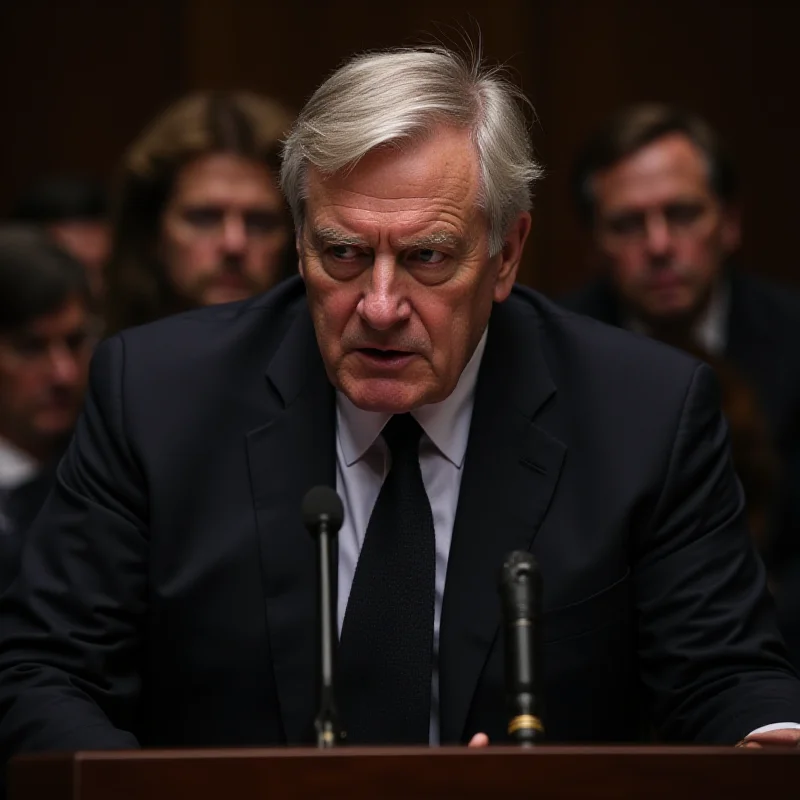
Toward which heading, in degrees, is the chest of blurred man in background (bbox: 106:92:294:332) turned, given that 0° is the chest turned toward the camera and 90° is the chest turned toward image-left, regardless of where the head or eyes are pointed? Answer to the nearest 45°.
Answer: approximately 0°

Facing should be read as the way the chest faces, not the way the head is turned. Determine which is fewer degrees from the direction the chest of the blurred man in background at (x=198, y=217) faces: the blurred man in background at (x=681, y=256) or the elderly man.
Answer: the elderly man

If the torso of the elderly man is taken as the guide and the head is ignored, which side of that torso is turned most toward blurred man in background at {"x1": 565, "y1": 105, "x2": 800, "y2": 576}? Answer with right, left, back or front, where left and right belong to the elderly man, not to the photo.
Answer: back

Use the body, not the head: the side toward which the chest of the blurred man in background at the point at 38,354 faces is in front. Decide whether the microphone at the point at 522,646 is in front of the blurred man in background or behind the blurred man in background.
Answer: in front

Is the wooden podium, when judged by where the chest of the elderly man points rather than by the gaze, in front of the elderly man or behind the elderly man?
in front

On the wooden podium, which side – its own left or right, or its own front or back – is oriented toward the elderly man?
back

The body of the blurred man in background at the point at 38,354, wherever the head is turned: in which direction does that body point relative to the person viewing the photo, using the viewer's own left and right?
facing the viewer and to the right of the viewer

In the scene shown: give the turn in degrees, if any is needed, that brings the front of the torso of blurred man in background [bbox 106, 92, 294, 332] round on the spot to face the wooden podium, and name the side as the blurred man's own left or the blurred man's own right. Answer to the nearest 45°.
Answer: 0° — they already face it
